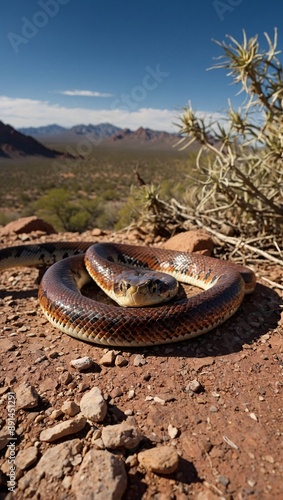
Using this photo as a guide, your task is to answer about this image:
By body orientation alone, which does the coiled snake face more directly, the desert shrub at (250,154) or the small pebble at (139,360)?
the small pebble

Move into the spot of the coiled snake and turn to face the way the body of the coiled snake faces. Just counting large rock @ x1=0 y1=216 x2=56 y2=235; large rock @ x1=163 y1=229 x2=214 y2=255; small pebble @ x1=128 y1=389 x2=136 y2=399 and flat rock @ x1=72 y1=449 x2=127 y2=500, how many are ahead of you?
2

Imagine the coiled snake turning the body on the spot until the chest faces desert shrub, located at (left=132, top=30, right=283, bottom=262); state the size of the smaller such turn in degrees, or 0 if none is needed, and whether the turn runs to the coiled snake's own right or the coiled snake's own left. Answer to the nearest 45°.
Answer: approximately 135° to the coiled snake's own left

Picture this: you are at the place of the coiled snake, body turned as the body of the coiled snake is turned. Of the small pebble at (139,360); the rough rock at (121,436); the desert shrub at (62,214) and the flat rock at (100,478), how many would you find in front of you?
3

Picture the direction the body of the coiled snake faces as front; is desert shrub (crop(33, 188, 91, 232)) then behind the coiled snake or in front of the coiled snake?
behind

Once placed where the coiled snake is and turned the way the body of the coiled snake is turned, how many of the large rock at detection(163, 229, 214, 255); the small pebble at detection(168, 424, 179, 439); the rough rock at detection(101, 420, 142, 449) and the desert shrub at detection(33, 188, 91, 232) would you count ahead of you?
2

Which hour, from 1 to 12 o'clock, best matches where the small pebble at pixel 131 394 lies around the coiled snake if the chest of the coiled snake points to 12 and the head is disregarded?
The small pebble is roughly at 12 o'clock from the coiled snake.

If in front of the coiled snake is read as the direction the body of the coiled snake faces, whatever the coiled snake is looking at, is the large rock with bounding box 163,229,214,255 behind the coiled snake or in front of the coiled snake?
behind

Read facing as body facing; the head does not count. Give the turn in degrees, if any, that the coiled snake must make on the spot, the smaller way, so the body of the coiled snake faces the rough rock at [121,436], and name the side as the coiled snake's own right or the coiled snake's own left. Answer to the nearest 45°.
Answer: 0° — it already faces it
